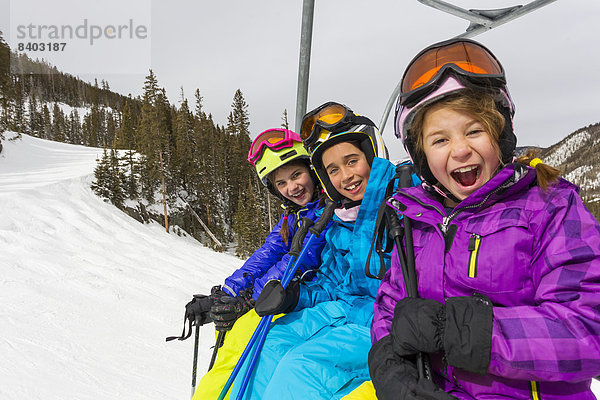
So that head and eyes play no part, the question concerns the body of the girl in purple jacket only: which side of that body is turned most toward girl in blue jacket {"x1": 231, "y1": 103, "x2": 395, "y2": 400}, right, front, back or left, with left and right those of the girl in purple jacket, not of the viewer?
right

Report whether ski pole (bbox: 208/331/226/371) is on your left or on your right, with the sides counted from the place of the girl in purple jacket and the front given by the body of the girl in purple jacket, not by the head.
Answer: on your right

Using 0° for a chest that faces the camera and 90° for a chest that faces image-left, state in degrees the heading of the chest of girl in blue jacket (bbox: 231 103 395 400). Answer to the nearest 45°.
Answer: approximately 45°

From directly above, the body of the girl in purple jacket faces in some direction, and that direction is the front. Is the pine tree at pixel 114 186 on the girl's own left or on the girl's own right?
on the girl's own right

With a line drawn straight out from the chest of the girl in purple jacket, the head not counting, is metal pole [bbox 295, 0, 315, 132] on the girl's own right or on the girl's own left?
on the girl's own right

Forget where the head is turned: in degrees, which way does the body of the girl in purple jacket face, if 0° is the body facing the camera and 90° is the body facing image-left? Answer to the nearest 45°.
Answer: approximately 45°

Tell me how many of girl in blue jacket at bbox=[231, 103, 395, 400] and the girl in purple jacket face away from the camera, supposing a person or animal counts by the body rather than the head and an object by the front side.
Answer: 0

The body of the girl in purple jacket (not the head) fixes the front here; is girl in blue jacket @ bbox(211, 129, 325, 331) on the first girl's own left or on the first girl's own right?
on the first girl's own right
